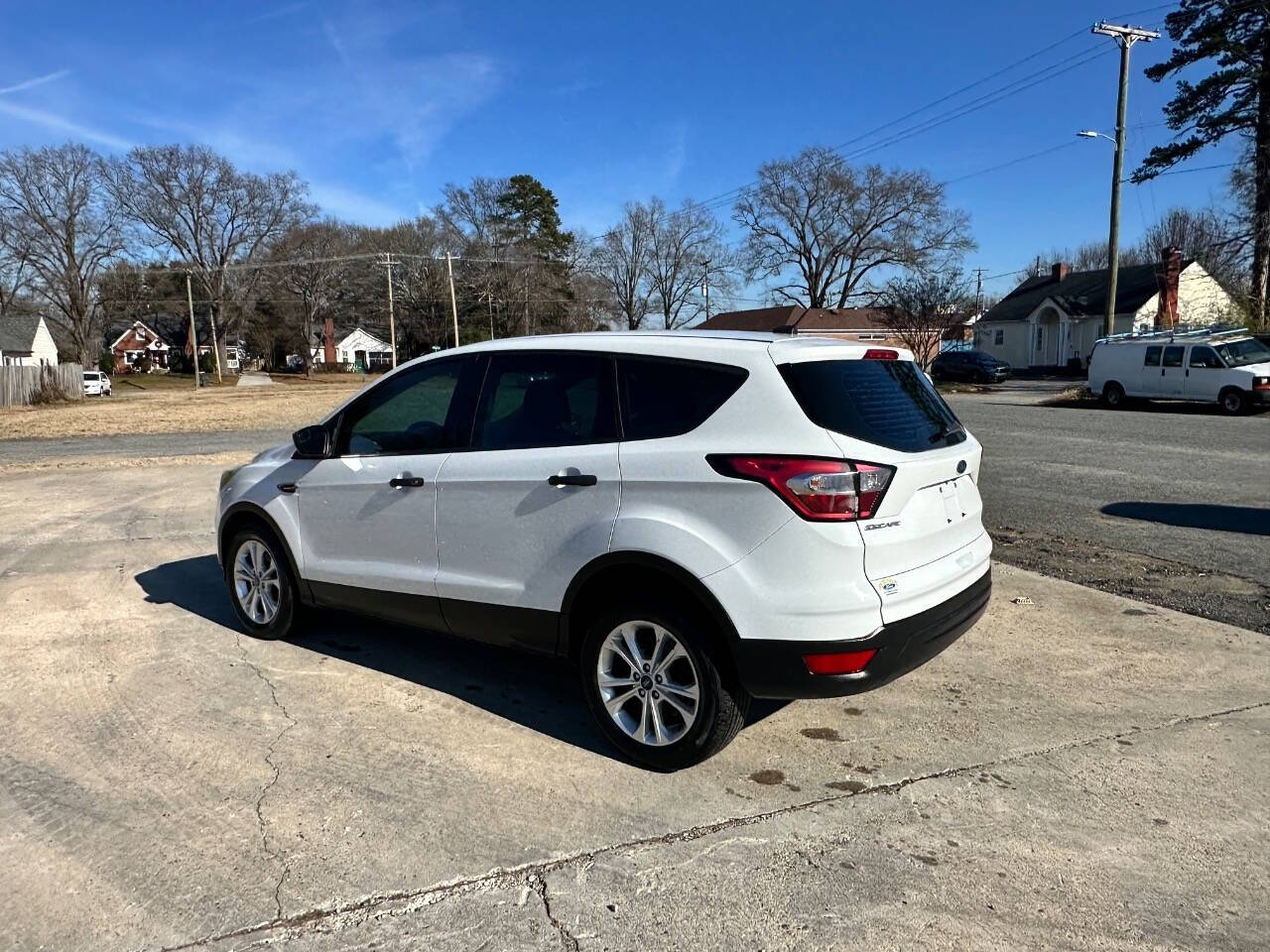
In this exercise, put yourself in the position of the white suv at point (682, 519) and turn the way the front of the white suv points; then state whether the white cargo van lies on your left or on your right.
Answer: on your right

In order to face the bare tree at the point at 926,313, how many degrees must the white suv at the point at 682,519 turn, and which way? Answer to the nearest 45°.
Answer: approximately 45° to its right

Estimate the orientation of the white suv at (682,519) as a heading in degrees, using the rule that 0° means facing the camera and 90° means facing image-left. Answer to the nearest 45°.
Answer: approximately 135°

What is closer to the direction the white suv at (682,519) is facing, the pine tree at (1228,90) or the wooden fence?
the wooden fence

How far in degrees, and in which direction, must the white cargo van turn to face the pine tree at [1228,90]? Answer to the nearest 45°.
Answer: approximately 135° to its left

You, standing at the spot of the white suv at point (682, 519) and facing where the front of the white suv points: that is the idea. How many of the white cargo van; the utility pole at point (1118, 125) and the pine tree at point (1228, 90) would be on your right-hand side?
3

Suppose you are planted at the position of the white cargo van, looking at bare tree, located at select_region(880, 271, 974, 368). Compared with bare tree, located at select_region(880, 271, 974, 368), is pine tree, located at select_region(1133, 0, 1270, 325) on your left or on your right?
right

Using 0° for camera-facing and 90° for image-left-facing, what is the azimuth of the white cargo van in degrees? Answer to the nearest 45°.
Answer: approximately 315°

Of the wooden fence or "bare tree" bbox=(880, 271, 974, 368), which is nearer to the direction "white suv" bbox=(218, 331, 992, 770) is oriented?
the wooden fence

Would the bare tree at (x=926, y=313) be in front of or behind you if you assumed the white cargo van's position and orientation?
behind
